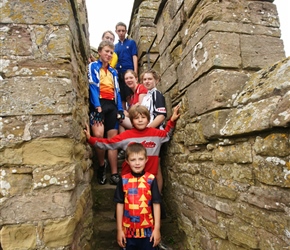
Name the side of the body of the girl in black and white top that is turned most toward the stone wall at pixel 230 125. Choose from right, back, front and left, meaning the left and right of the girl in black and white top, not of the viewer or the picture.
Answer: left

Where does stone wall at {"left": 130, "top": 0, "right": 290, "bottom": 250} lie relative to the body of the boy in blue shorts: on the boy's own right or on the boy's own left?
on the boy's own left

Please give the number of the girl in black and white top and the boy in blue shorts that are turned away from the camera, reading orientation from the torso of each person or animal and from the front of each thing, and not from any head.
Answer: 0

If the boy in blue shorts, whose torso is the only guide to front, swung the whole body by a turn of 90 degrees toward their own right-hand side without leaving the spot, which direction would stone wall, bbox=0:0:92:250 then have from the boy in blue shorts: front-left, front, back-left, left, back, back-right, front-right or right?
front-left

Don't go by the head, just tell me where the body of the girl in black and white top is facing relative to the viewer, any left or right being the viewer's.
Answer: facing the viewer and to the left of the viewer

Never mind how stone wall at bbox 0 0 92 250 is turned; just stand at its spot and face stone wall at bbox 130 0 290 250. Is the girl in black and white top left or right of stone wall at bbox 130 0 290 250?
left

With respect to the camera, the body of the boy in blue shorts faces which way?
toward the camera
